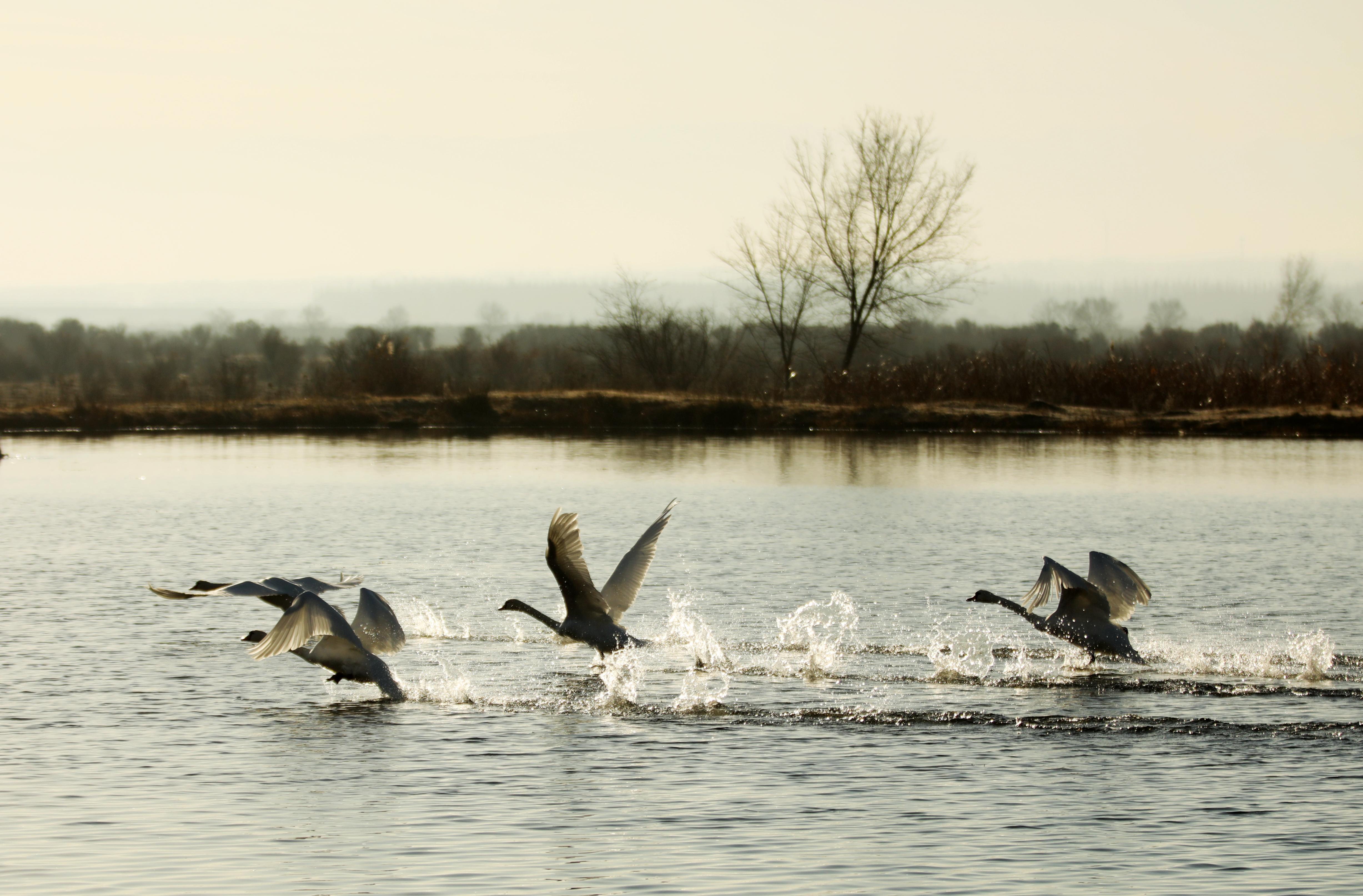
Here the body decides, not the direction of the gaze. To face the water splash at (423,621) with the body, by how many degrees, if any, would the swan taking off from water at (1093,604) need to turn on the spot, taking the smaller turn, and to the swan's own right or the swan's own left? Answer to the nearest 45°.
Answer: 0° — it already faces it

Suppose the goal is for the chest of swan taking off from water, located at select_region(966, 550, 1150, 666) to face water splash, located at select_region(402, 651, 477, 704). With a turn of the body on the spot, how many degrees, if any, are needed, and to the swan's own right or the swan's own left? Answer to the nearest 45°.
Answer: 0° — it already faces it

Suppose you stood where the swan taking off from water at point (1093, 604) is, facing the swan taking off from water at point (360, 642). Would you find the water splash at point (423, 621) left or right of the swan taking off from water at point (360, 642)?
right

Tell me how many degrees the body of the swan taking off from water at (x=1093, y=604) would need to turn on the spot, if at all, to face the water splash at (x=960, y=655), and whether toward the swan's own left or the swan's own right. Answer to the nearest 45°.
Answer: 0° — it already faces it

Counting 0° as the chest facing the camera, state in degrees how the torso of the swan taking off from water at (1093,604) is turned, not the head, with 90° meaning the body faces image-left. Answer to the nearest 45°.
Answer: approximately 90°

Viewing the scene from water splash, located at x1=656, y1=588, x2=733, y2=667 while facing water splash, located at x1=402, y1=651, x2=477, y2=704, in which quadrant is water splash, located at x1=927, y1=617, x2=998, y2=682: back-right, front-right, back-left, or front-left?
back-left

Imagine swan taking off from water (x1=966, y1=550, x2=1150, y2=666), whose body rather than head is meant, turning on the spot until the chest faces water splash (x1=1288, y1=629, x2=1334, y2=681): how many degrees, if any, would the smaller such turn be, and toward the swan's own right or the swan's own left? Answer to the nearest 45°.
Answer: approximately 180°

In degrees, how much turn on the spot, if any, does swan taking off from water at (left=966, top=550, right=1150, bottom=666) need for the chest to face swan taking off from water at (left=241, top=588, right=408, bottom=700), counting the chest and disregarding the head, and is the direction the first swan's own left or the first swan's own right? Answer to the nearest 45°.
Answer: approximately 45° to the first swan's own left

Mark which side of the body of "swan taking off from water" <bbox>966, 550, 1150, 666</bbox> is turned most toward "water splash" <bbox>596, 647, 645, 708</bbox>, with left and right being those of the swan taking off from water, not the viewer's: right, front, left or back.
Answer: front

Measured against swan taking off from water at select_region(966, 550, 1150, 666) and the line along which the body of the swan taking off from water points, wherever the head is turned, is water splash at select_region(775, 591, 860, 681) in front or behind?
in front

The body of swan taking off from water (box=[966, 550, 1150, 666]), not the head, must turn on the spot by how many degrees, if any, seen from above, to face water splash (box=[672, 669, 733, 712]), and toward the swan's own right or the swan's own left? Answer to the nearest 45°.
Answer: approximately 45° to the swan's own left

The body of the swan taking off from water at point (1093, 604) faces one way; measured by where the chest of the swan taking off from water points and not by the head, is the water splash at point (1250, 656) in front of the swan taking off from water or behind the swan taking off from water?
behind
